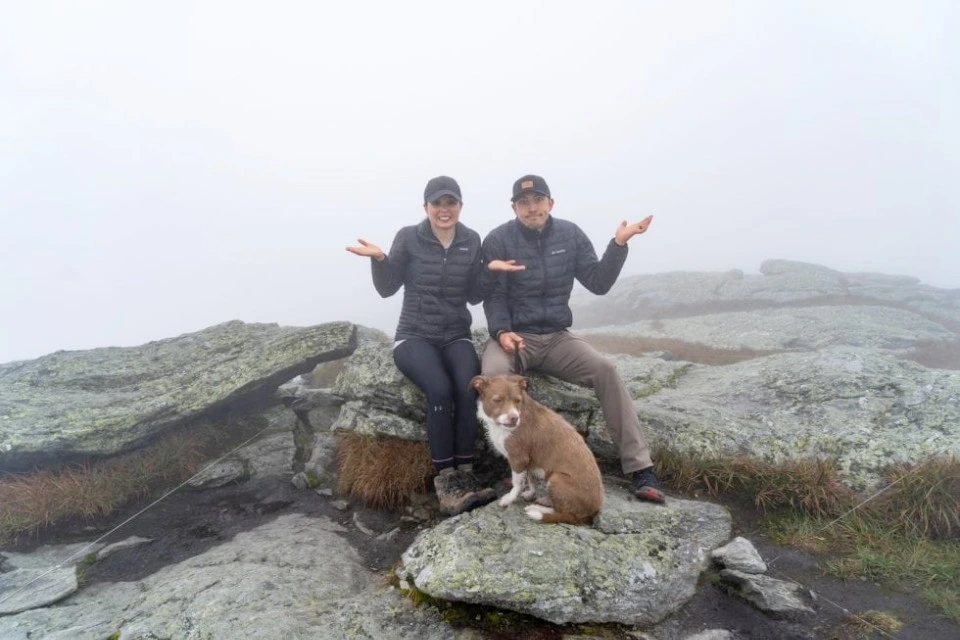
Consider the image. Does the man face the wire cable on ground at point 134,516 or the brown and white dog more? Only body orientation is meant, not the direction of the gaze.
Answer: the brown and white dog

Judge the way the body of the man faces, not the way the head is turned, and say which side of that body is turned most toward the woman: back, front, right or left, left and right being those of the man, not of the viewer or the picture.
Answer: right

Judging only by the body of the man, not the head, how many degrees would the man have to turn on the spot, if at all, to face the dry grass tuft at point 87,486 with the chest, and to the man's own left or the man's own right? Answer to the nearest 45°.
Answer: approximately 90° to the man's own right

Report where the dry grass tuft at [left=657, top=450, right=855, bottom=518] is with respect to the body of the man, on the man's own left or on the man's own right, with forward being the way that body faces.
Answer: on the man's own left

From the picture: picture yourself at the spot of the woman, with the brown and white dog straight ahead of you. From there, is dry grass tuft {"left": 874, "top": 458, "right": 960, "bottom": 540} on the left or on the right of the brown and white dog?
left

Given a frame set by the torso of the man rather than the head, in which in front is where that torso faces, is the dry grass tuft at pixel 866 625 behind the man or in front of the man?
in front

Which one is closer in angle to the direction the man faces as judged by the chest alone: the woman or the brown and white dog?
the brown and white dog

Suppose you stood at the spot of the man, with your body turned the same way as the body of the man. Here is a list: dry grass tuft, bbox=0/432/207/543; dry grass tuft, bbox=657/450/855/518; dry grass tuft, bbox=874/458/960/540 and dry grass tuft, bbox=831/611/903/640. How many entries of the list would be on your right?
1

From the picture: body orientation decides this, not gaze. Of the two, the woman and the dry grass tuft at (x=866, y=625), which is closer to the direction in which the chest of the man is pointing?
the dry grass tuft

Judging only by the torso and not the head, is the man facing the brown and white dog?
yes

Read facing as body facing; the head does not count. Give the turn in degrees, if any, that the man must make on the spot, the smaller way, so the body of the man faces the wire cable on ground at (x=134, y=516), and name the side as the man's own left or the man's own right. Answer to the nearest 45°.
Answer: approximately 90° to the man's own right

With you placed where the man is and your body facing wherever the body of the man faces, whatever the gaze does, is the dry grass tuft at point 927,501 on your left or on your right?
on your left

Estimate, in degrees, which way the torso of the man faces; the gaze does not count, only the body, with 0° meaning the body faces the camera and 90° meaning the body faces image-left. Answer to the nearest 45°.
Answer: approximately 0°
